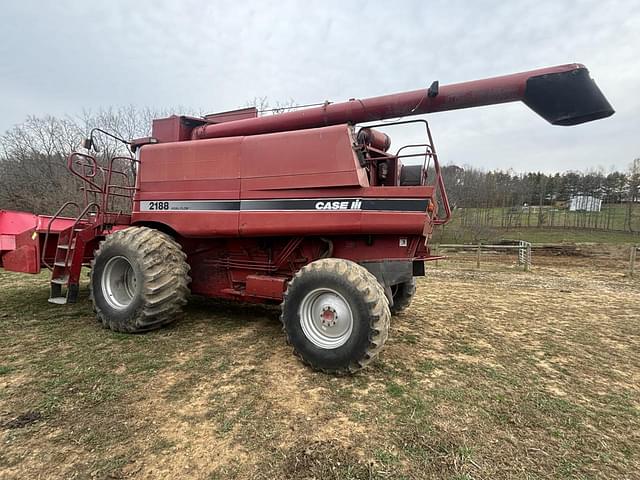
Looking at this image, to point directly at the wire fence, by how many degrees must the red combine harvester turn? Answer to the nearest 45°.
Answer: approximately 90° to its right

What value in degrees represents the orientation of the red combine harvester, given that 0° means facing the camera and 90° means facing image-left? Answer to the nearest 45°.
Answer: approximately 135°

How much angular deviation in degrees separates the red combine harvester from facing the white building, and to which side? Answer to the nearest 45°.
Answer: approximately 90° to its right
